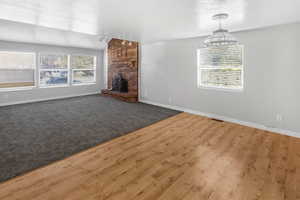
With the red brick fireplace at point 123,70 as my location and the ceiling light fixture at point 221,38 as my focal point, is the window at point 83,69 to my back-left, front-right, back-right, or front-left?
back-right

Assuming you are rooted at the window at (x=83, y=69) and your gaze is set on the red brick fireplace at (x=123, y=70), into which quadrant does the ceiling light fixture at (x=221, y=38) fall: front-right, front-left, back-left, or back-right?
front-right

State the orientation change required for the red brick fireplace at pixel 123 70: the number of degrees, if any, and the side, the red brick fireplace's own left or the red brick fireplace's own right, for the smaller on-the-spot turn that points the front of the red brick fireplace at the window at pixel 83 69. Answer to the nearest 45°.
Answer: approximately 90° to the red brick fireplace's own right

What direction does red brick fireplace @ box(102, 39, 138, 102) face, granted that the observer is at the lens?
facing the viewer and to the left of the viewer

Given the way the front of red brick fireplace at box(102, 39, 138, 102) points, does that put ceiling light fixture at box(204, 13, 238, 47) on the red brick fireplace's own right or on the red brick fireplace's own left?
on the red brick fireplace's own left
